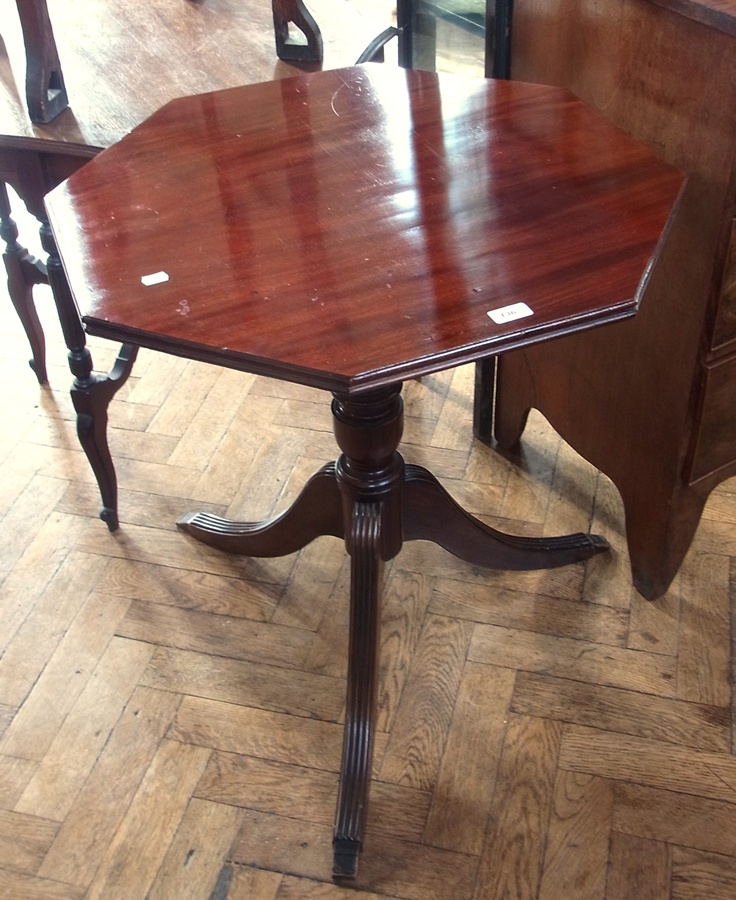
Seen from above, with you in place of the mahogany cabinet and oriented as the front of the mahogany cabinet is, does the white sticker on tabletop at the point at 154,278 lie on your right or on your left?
on your right

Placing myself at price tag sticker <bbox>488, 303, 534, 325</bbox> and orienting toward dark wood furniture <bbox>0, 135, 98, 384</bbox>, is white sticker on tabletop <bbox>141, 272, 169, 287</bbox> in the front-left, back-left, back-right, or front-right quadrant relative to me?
front-left

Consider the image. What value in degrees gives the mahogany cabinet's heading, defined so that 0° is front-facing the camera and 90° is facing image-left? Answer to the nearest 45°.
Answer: approximately 315°
